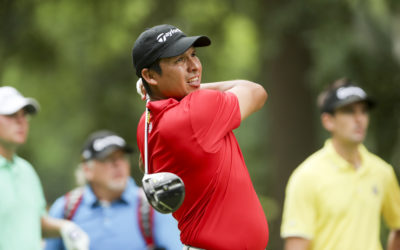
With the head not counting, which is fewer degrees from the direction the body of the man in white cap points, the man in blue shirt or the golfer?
the golfer

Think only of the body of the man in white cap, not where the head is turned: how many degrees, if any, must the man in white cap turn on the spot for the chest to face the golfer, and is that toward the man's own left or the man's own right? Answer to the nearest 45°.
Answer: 0° — they already face them

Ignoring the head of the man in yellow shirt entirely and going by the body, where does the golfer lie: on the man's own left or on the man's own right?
on the man's own right

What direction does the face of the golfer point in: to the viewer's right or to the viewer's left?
to the viewer's right

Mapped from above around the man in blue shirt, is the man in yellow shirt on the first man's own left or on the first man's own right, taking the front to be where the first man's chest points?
on the first man's own left

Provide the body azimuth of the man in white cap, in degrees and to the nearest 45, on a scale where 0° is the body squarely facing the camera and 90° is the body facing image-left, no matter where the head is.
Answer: approximately 315°

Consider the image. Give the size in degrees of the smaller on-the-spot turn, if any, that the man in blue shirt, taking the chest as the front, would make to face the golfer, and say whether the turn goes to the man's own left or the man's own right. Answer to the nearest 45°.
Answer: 0° — they already face them

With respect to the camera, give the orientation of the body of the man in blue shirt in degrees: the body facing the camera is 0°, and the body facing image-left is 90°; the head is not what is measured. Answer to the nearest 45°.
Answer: approximately 0°
